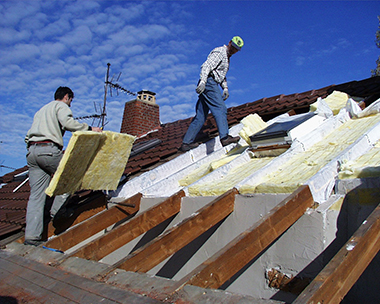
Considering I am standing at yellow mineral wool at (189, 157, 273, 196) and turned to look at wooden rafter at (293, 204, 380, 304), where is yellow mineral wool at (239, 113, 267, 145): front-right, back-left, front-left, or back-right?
back-left

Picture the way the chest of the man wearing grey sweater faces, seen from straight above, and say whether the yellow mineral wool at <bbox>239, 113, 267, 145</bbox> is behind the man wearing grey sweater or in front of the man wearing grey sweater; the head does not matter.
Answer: in front

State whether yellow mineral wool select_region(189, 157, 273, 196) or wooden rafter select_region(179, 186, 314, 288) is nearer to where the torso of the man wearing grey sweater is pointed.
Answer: the yellow mineral wool

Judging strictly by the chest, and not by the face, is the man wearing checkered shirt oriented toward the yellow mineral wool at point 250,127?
yes

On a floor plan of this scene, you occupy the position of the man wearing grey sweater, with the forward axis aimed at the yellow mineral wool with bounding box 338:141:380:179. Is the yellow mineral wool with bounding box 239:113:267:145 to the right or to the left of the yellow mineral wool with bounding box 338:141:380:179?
left

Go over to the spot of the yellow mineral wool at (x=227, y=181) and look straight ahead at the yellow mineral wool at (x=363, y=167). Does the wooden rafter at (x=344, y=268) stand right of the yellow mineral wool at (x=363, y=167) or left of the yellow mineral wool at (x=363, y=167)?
right

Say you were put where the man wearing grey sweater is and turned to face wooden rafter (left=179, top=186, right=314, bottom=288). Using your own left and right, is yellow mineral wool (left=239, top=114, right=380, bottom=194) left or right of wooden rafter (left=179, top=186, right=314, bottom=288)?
left

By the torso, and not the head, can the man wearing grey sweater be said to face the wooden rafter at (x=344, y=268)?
no

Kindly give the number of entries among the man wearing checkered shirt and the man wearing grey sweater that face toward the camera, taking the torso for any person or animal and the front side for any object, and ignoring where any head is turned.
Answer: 0

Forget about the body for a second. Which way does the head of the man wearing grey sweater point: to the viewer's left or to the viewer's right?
to the viewer's right
